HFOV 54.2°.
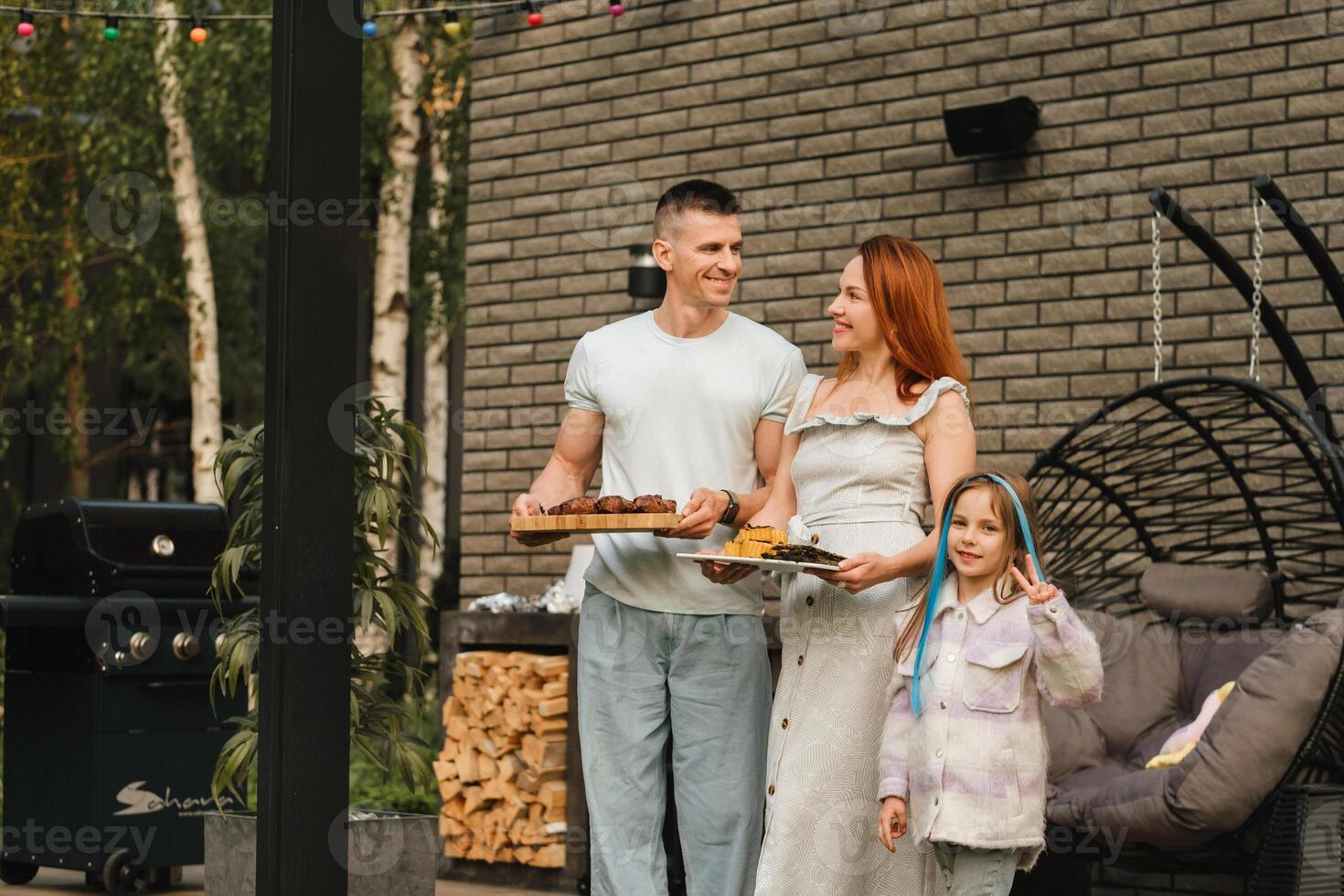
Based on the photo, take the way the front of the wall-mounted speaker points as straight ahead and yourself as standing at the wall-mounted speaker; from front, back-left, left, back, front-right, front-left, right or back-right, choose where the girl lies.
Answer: front-left

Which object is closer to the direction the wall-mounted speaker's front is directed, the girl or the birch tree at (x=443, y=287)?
the girl

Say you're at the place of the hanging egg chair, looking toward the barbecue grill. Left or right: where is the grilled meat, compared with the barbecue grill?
left

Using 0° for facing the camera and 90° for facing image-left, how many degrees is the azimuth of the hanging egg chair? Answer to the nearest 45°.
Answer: approximately 45°

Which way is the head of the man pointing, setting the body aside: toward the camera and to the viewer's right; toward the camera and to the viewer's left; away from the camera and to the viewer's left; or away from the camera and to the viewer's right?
toward the camera and to the viewer's right

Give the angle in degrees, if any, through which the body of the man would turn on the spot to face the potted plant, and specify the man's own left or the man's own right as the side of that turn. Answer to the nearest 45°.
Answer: approximately 135° to the man's own right

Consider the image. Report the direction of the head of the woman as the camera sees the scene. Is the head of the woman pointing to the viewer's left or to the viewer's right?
to the viewer's left

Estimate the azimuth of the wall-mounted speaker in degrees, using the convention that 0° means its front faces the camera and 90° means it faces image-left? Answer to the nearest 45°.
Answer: approximately 45°

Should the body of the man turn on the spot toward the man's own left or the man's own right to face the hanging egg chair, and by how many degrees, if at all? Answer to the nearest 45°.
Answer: approximately 135° to the man's own left

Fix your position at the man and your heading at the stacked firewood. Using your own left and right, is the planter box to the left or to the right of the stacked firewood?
left

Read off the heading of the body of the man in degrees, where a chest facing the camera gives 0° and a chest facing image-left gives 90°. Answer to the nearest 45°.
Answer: approximately 0°
